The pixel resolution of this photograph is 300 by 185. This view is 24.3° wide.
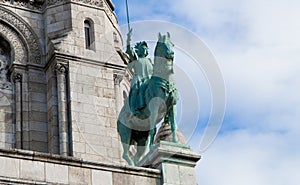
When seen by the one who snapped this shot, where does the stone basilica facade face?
facing the viewer and to the right of the viewer

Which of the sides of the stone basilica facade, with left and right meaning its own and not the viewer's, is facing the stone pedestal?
front

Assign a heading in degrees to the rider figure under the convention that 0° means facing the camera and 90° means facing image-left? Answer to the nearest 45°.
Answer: approximately 315°

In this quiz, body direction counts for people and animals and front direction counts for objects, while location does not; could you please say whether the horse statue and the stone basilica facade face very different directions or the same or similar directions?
same or similar directions
